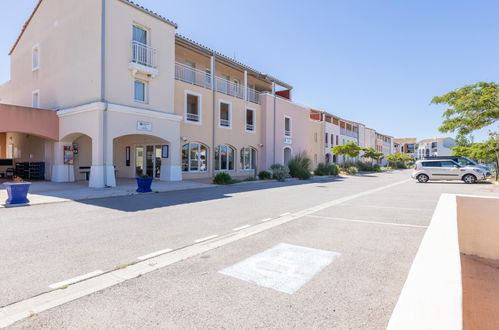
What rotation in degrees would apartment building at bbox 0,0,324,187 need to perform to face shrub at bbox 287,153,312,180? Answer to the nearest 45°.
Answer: approximately 45° to its left

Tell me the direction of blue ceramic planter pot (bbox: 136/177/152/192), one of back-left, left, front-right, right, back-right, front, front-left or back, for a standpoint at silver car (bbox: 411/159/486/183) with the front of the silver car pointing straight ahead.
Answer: back-right

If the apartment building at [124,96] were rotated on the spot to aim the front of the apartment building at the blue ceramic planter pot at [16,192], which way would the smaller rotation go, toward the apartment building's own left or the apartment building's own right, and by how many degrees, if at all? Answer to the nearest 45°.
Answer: approximately 45° to the apartment building's own right

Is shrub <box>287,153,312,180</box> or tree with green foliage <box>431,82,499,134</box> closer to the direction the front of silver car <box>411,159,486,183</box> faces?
the tree with green foliage

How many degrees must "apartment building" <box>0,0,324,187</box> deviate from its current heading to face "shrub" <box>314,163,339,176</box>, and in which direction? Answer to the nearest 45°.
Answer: approximately 45° to its left

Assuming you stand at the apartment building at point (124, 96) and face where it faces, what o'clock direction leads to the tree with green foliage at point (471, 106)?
The tree with green foliage is roughly at 11 o'clock from the apartment building.

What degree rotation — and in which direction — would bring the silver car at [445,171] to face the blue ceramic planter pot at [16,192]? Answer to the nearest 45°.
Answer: approximately 135° to its right

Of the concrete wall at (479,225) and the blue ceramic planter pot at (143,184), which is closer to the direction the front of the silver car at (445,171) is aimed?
the concrete wall

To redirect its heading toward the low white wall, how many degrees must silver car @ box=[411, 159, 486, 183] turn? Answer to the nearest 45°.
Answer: approximately 90° to its right

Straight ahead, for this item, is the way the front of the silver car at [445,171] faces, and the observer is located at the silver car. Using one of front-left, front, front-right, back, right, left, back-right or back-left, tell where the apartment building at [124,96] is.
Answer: back-right

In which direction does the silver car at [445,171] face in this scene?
to the viewer's right

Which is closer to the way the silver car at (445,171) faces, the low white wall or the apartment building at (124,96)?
the low white wall

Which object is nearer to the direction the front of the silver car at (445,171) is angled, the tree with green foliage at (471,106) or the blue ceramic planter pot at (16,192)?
the tree with green foliage

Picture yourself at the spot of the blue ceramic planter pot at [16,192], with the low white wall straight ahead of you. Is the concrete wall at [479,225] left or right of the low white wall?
left
